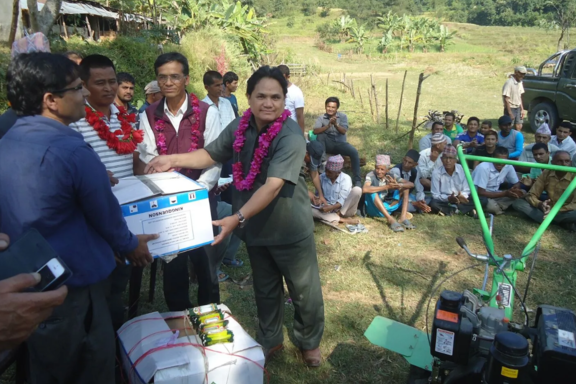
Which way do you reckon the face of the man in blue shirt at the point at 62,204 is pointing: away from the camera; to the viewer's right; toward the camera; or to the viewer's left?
to the viewer's right

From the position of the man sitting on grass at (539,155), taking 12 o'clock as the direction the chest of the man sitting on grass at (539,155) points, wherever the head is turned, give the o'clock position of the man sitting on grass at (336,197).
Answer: the man sitting on grass at (336,197) is roughly at 12 o'clock from the man sitting on grass at (539,155).

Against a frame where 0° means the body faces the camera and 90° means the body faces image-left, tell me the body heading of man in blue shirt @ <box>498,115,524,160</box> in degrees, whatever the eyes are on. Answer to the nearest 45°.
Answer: approximately 45°

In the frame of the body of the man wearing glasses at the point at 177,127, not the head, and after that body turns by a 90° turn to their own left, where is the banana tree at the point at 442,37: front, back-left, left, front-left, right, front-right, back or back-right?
front-left

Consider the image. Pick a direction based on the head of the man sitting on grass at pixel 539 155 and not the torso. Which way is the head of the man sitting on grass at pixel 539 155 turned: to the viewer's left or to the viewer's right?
to the viewer's left

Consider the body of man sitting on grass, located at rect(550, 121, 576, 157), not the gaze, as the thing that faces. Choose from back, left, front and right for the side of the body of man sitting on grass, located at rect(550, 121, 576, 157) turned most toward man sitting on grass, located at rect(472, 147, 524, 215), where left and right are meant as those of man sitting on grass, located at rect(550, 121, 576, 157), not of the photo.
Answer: front

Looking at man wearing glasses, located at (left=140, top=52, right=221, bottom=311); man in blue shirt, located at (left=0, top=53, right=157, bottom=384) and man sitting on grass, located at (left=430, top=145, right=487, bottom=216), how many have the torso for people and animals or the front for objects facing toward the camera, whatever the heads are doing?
2

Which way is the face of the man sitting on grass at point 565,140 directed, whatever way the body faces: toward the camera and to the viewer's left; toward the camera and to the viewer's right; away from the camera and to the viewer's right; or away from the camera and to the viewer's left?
toward the camera and to the viewer's left

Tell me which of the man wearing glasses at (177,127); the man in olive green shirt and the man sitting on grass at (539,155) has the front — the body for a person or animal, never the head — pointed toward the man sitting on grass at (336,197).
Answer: the man sitting on grass at (539,155)

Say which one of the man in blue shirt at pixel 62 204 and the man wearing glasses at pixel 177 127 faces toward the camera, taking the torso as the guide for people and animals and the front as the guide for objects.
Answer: the man wearing glasses

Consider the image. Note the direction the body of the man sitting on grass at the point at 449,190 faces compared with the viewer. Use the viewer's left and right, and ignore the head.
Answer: facing the viewer

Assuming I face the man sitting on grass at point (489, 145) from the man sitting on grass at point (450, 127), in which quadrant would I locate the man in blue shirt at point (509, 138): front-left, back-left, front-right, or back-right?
front-left

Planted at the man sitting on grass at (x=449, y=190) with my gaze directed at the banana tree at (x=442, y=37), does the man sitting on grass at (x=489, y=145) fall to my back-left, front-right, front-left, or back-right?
front-right

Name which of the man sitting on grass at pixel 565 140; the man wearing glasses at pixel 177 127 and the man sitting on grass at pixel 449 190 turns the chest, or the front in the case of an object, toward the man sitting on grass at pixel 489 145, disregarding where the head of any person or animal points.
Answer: the man sitting on grass at pixel 565 140

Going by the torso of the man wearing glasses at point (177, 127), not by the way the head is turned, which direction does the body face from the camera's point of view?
toward the camera

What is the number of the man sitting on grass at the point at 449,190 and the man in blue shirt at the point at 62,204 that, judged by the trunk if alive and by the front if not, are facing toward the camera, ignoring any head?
1

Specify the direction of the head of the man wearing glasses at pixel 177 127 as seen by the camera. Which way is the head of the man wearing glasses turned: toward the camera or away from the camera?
toward the camera

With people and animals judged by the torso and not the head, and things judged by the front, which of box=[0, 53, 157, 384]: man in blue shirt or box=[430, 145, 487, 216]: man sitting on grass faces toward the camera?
the man sitting on grass

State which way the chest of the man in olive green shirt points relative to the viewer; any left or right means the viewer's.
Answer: facing the viewer and to the left of the viewer

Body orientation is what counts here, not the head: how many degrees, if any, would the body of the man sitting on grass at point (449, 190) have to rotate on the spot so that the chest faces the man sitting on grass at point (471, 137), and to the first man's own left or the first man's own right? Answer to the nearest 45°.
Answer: approximately 180°
